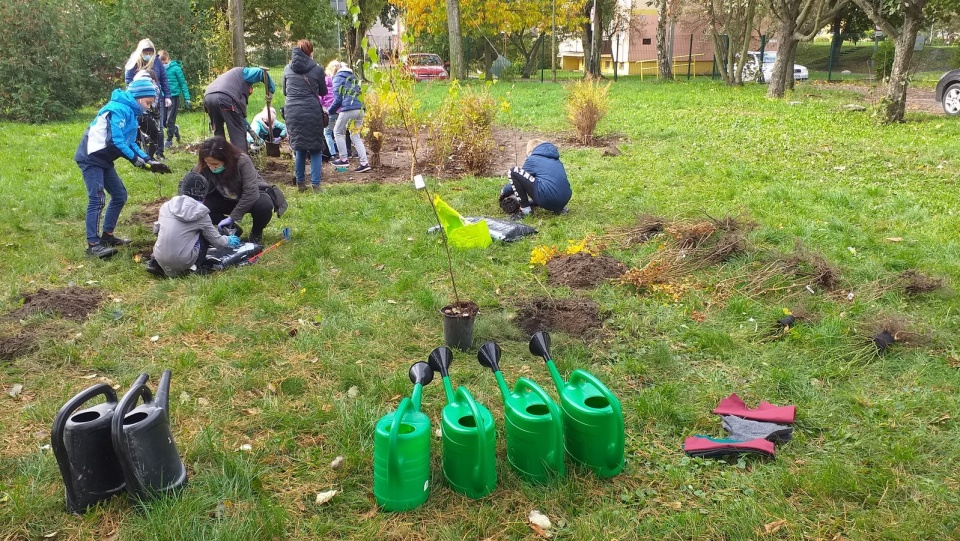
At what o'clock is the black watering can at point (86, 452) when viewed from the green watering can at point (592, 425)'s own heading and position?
The black watering can is roughly at 10 o'clock from the green watering can.

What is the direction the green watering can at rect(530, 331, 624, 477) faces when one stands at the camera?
facing away from the viewer and to the left of the viewer

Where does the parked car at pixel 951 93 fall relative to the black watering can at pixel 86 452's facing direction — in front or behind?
in front

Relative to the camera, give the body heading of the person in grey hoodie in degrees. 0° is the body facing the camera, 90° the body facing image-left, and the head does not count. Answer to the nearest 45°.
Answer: approximately 225°

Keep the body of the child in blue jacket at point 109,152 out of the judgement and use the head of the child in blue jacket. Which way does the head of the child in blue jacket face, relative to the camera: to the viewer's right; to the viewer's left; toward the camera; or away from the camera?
to the viewer's right

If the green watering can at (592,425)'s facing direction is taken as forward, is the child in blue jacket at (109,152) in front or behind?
in front

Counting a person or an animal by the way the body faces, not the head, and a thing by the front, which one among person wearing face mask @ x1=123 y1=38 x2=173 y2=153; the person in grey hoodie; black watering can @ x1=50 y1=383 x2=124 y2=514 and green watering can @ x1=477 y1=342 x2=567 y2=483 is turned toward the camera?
the person wearing face mask

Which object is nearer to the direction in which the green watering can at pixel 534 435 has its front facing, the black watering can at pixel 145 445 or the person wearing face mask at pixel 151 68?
the person wearing face mask
